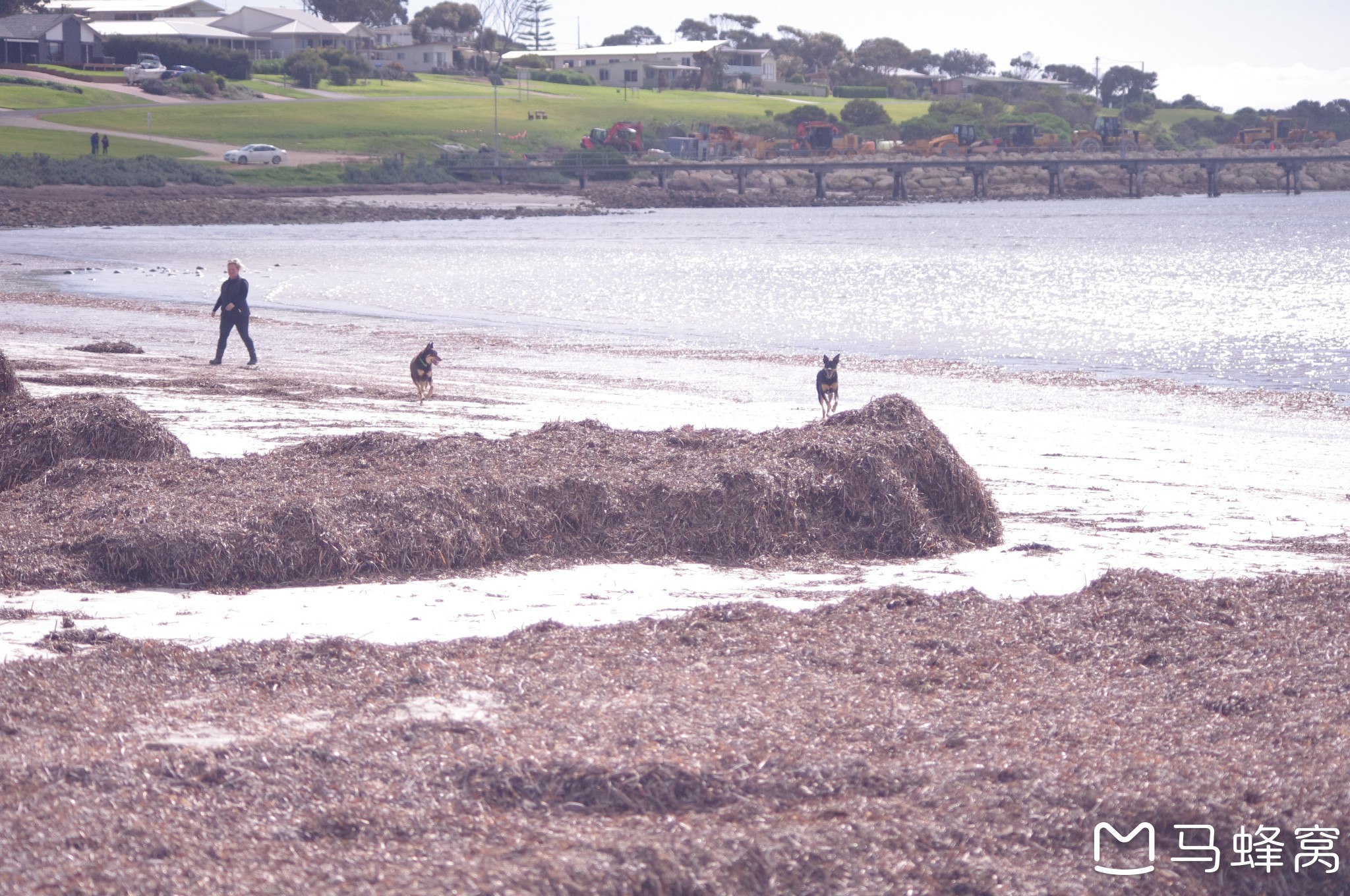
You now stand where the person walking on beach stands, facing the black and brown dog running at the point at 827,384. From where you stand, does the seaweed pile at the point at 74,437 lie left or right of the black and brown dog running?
right

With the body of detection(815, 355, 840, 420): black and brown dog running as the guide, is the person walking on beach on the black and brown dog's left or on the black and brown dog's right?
on the black and brown dog's right

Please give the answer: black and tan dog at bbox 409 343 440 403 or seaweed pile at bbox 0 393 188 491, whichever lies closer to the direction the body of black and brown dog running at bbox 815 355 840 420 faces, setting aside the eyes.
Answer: the seaweed pile

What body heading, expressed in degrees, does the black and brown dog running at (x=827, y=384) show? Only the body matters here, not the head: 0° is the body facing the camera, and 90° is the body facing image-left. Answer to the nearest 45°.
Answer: approximately 0°
